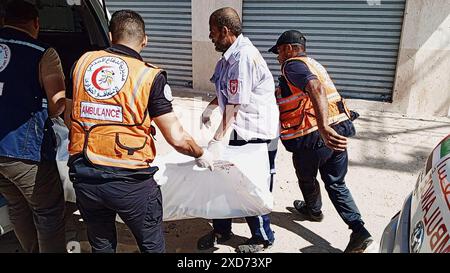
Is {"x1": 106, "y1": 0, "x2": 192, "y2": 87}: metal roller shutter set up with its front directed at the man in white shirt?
yes

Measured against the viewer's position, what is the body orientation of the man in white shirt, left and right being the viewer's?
facing to the left of the viewer

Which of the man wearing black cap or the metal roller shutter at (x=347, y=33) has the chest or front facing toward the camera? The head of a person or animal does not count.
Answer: the metal roller shutter

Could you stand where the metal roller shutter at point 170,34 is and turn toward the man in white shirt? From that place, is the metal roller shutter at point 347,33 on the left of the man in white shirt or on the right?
left

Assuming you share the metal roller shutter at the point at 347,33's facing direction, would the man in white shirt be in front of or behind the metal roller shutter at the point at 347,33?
in front

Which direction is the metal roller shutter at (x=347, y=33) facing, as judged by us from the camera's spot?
facing the viewer

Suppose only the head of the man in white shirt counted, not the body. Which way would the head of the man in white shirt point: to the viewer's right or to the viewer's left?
to the viewer's left

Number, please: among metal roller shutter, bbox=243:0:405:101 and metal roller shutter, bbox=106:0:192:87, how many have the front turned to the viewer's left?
0

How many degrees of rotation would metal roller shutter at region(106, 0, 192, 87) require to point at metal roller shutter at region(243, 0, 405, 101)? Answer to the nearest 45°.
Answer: approximately 45° to its left

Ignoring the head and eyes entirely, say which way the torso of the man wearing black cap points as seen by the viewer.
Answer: to the viewer's left

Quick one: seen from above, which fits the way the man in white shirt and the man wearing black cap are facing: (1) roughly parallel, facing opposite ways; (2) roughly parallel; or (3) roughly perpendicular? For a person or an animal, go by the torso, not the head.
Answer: roughly parallel

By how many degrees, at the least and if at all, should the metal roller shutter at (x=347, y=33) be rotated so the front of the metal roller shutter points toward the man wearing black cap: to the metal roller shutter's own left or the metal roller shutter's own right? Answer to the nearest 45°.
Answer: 0° — it already faces them

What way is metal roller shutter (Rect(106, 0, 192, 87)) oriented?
toward the camera

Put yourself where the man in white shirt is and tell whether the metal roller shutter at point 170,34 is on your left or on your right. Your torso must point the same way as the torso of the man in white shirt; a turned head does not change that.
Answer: on your right

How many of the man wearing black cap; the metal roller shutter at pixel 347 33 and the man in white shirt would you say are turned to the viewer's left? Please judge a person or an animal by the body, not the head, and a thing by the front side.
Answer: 2
